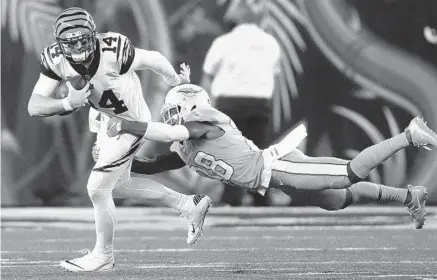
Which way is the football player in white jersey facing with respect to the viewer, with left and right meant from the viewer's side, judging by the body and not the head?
facing the viewer and to the left of the viewer

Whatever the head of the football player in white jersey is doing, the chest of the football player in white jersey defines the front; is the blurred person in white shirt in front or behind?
behind
